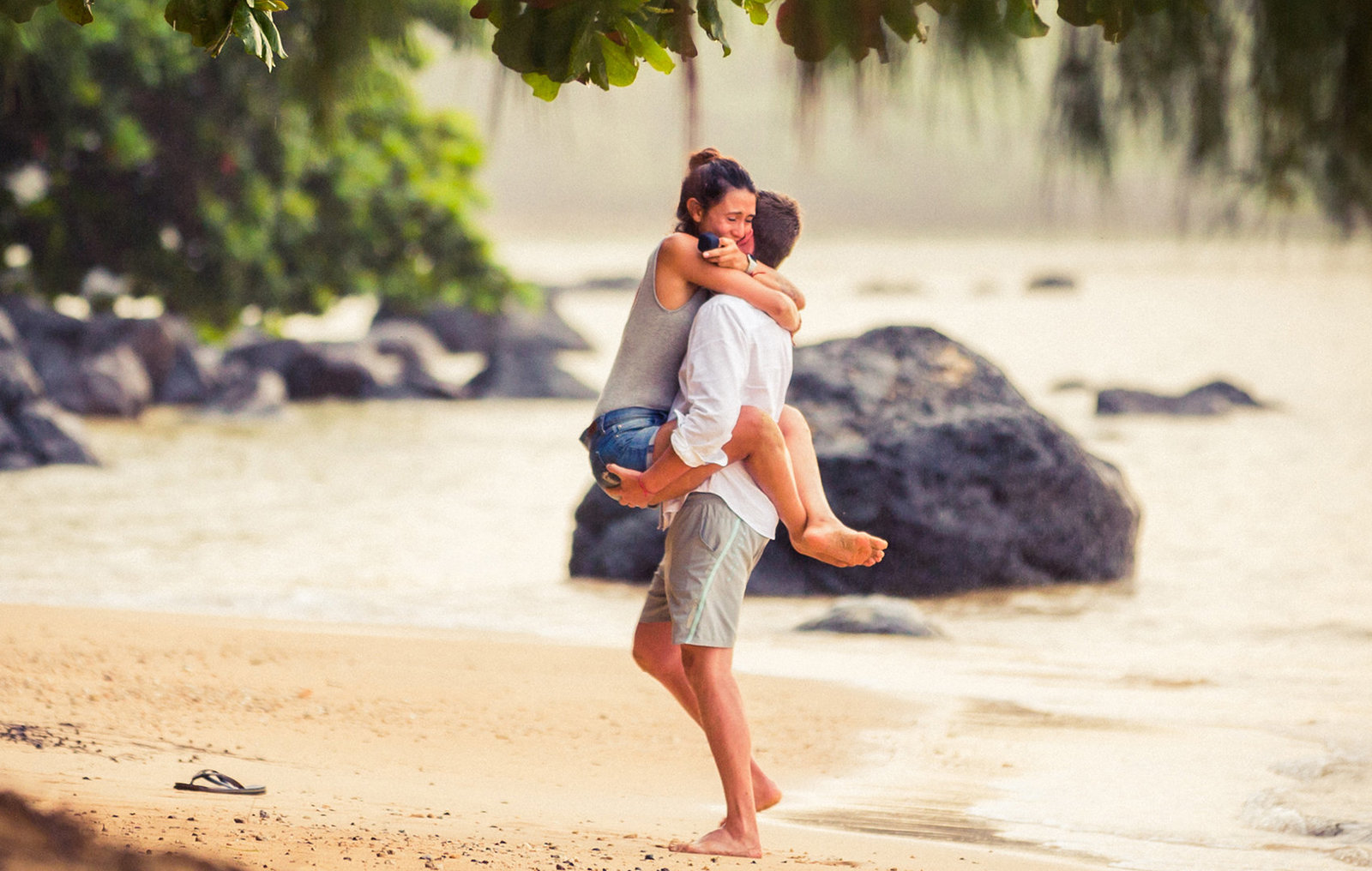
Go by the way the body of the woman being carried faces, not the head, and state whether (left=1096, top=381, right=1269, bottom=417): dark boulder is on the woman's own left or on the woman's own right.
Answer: on the woman's own left
